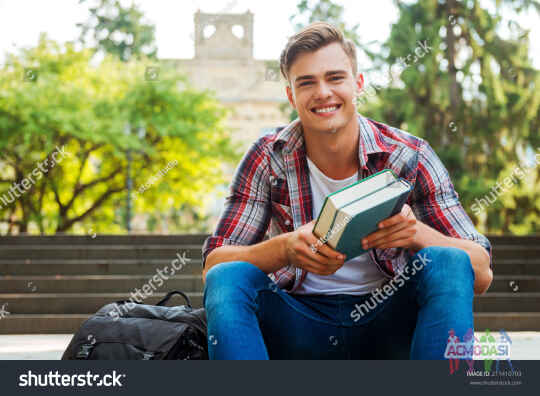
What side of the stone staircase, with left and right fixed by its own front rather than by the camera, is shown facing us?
front

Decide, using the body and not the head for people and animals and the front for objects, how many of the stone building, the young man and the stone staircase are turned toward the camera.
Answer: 3

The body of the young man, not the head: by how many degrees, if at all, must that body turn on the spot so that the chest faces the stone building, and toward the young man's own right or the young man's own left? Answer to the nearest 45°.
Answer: approximately 180°

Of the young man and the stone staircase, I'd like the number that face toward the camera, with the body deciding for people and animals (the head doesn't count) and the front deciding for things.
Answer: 2

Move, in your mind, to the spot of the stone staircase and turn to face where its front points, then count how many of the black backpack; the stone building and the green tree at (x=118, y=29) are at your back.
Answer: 2

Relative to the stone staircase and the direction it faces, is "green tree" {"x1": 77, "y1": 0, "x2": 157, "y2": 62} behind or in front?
behind

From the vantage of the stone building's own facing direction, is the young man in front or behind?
in front

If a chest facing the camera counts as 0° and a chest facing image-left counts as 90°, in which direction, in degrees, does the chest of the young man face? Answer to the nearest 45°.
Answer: approximately 0°

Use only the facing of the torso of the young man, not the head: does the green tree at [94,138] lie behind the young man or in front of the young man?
behind

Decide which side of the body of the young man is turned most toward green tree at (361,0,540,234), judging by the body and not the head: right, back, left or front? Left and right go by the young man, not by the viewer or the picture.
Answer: back

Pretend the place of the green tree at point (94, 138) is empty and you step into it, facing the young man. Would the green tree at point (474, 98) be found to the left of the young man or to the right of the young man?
left
